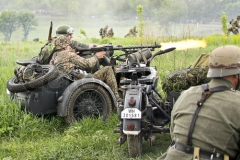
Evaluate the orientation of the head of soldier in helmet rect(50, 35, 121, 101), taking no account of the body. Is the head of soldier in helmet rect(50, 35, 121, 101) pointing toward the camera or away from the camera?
away from the camera

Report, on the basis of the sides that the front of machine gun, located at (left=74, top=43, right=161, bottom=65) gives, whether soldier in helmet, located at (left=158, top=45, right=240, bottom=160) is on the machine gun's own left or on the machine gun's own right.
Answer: on the machine gun's own right

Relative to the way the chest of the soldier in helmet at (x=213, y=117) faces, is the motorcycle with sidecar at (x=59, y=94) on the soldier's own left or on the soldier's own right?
on the soldier's own left

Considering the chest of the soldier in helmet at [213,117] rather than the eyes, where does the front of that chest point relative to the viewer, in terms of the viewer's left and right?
facing away from the viewer and to the right of the viewer

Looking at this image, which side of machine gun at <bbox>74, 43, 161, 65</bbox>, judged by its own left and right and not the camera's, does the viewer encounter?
right
